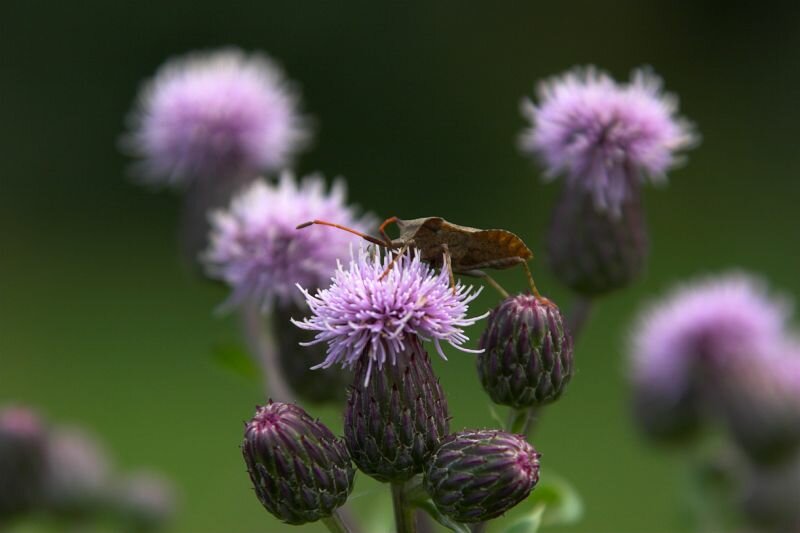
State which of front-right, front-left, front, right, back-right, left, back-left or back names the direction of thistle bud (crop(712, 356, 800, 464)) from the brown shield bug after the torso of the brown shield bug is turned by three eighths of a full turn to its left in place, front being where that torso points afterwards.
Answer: left

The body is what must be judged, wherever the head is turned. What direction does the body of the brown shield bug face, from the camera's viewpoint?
to the viewer's left
